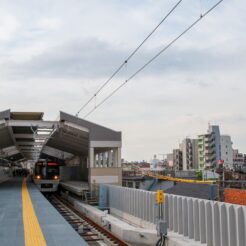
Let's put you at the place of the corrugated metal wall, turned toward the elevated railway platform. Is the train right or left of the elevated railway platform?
right

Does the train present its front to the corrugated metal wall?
yes

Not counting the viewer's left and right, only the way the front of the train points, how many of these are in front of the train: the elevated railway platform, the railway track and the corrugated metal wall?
3

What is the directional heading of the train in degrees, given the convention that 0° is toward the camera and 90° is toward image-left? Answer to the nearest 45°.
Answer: approximately 0°

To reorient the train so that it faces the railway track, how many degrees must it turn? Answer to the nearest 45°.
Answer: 0° — it already faces it

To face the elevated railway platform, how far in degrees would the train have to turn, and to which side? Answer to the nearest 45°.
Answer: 0° — it already faces it
